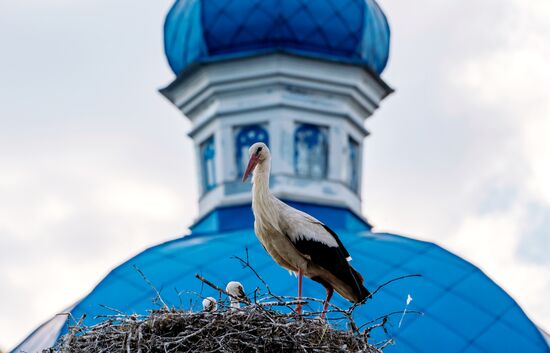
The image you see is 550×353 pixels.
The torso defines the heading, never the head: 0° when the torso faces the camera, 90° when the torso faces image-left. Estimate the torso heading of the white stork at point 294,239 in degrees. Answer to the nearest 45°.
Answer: approximately 90°

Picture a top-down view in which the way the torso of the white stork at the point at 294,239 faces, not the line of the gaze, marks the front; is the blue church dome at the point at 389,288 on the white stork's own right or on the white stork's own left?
on the white stork's own right

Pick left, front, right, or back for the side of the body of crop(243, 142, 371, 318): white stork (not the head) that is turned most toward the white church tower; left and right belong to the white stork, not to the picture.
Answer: right
